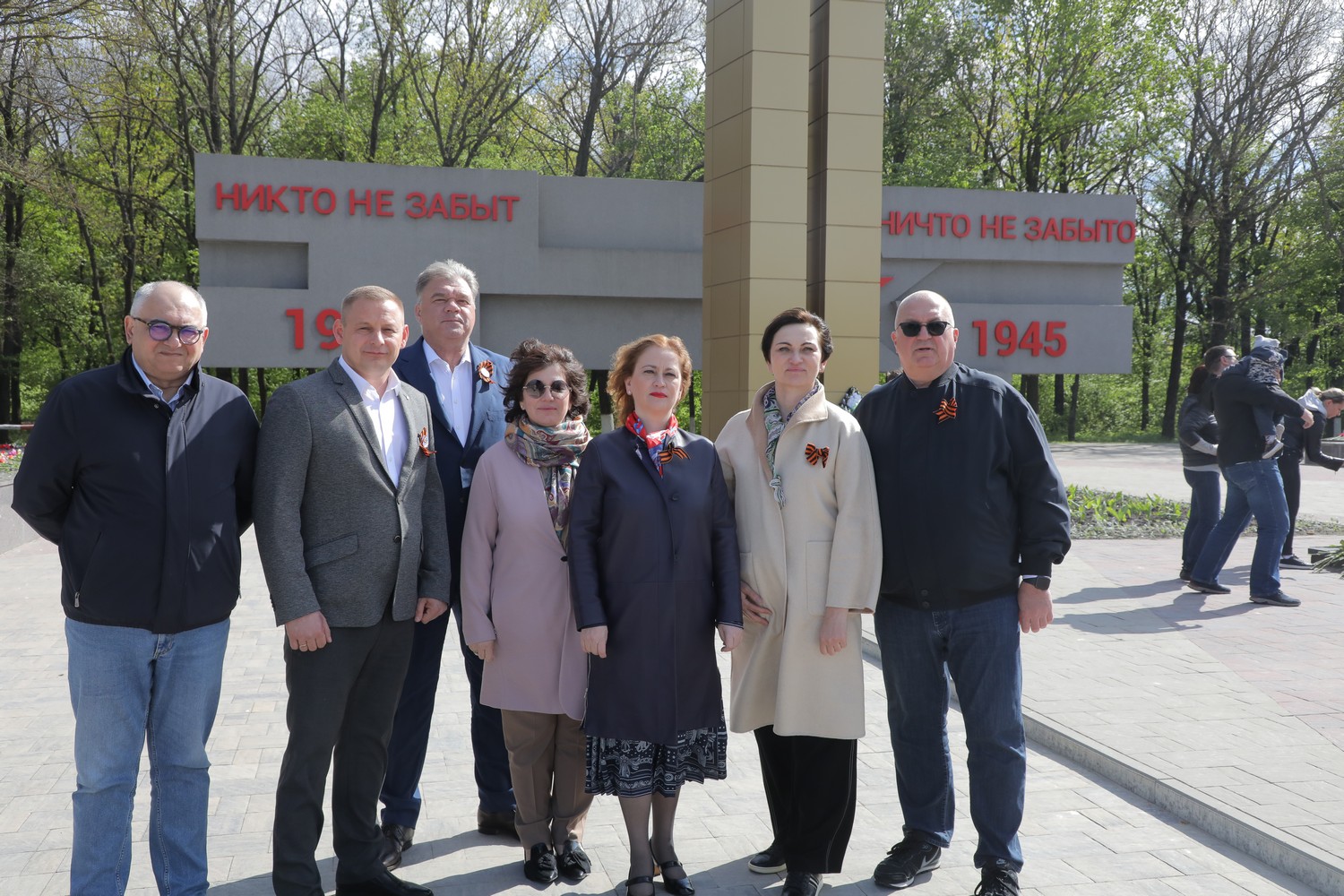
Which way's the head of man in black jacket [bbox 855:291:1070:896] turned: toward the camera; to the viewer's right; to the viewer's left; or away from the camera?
toward the camera

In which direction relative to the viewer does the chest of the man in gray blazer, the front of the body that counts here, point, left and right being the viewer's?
facing the viewer and to the right of the viewer

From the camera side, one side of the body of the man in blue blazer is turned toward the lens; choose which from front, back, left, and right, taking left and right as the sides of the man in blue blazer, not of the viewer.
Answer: front

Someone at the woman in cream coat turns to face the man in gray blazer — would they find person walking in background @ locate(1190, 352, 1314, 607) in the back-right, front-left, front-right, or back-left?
back-right

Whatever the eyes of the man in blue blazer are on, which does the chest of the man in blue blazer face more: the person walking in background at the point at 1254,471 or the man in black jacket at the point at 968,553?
the man in black jacket

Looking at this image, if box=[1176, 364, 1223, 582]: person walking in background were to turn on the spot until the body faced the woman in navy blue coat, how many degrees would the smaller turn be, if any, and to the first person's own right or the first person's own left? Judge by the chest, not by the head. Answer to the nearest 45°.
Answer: approximately 90° to the first person's own right

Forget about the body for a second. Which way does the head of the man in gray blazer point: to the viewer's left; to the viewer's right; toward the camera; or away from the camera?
toward the camera

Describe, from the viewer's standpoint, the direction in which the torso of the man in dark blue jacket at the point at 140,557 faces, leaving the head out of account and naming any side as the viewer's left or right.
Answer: facing the viewer

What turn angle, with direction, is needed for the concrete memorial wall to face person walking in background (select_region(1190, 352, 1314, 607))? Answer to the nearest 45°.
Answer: approximately 45° to its left

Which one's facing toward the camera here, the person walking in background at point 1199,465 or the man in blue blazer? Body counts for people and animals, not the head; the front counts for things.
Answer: the man in blue blazer

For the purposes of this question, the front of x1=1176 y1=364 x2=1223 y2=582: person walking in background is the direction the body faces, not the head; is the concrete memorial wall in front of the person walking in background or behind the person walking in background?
behind
